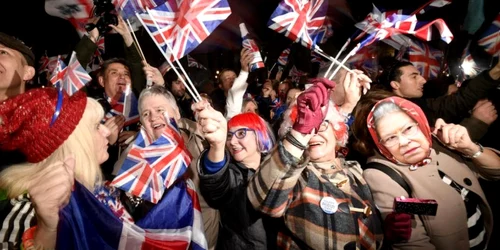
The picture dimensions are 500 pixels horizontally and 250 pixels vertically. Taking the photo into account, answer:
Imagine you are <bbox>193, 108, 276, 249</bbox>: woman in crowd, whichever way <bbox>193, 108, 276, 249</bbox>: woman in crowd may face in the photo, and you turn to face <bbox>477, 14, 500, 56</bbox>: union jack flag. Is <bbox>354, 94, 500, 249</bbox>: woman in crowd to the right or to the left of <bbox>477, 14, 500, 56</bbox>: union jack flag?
right

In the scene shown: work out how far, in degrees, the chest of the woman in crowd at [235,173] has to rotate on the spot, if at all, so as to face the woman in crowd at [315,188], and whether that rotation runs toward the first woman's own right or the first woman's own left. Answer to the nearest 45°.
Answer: approximately 90° to the first woman's own left

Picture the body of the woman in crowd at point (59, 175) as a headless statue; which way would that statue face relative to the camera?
to the viewer's right

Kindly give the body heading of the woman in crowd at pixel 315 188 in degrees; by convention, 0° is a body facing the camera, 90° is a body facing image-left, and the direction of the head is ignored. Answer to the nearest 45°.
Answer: approximately 0°

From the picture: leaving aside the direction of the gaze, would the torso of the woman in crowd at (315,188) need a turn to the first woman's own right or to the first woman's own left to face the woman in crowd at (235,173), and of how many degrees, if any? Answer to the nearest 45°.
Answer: approximately 90° to the first woman's own right

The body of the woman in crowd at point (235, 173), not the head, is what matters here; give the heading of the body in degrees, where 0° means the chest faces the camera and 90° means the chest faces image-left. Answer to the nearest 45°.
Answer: approximately 45°

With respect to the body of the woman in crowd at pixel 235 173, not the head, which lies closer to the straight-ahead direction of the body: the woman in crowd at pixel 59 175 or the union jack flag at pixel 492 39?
the woman in crowd

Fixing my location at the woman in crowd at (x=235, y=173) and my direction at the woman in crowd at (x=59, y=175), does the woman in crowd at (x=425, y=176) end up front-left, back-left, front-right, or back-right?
back-left

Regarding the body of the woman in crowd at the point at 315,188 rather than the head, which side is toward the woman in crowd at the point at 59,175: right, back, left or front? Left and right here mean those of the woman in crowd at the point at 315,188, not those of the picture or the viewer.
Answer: right

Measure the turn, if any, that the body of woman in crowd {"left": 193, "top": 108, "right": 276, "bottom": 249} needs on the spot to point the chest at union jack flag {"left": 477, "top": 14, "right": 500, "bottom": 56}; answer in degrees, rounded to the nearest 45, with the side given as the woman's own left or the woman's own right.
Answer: approximately 180°

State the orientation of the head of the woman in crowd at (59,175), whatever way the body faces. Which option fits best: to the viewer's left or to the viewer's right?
to the viewer's right
